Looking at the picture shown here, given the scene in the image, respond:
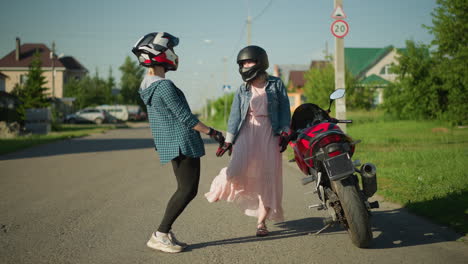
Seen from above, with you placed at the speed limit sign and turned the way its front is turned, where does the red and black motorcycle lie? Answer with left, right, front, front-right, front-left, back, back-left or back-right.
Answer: front

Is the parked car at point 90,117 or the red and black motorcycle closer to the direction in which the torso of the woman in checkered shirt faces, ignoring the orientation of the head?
the red and black motorcycle

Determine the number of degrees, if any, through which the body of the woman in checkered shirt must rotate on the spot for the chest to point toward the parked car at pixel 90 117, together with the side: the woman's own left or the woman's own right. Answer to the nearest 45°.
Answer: approximately 90° to the woman's own left

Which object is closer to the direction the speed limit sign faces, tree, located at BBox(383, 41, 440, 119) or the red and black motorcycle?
the red and black motorcycle

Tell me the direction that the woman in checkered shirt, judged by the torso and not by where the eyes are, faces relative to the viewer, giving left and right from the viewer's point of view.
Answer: facing to the right of the viewer

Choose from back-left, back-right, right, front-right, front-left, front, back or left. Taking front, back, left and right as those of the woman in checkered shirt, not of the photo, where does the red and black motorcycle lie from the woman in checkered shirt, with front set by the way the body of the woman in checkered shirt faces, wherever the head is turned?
front

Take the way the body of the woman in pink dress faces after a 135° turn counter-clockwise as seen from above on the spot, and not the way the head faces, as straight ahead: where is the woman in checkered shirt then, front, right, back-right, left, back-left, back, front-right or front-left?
back

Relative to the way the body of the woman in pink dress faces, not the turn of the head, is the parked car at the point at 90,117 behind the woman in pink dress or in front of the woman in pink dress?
behind

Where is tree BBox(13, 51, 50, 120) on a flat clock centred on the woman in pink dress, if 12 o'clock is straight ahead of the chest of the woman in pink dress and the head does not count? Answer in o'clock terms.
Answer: The tree is roughly at 5 o'clock from the woman in pink dress.

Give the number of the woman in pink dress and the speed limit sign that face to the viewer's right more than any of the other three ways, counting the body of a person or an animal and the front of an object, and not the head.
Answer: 0

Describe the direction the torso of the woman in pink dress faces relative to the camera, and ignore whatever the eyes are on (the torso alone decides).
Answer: toward the camera

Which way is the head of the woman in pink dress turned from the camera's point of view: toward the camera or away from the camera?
toward the camera

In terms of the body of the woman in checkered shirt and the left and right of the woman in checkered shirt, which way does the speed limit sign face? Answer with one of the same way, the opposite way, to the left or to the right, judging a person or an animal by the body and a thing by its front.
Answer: to the right
